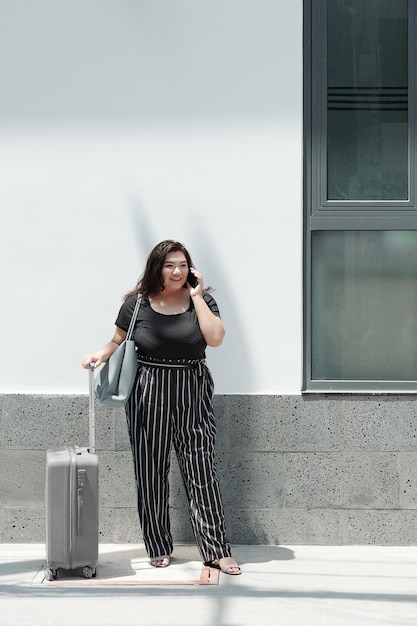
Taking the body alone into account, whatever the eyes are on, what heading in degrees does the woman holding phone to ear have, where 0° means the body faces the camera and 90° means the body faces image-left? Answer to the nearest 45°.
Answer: approximately 0°

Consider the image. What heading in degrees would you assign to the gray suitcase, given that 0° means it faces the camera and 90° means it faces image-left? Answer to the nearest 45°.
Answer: approximately 90°
